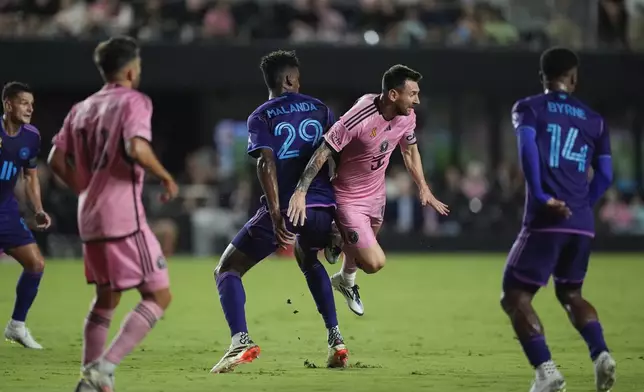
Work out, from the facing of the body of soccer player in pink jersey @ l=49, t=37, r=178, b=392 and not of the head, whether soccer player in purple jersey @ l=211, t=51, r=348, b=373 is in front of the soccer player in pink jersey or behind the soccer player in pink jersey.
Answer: in front

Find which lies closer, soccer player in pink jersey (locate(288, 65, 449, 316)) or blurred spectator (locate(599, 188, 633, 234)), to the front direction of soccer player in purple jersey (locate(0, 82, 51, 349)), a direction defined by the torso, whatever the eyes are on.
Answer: the soccer player in pink jersey

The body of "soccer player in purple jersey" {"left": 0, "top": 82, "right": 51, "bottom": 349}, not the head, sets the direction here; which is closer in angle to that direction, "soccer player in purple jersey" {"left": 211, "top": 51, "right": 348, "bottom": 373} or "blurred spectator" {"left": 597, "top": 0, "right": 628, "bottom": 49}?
the soccer player in purple jersey

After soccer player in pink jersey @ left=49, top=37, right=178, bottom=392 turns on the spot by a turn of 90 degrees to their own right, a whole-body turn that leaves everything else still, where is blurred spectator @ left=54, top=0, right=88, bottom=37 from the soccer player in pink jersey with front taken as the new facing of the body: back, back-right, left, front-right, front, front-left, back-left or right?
back-left

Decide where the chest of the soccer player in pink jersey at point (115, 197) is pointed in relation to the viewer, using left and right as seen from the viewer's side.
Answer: facing away from the viewer and to the right of the viewer

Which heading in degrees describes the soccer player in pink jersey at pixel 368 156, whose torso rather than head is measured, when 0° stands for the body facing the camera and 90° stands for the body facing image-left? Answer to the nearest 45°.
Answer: approximately 315°

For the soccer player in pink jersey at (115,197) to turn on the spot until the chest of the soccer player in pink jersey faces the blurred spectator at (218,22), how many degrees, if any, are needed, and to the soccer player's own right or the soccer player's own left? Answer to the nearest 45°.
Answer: approximately 45° to the soccer player's own left

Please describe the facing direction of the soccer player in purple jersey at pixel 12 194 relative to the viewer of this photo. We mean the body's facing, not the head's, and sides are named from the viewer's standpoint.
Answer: facing the viewer and to the right of the viewer

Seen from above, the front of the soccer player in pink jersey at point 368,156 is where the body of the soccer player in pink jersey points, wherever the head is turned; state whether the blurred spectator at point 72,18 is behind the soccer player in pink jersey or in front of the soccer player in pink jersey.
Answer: behind

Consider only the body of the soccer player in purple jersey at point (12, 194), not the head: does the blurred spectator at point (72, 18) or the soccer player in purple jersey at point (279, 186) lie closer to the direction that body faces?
the soccer player in purple jersey

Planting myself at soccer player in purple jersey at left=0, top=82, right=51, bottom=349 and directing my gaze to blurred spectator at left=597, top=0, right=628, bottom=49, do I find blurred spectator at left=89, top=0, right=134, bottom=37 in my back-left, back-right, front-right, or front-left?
front-left

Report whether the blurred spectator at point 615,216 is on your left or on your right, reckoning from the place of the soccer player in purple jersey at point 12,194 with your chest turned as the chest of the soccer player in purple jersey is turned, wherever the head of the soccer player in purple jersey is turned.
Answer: on your left

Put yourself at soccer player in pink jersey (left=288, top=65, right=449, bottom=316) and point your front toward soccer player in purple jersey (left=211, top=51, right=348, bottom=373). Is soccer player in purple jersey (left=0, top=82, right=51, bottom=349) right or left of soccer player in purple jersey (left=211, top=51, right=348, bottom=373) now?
right

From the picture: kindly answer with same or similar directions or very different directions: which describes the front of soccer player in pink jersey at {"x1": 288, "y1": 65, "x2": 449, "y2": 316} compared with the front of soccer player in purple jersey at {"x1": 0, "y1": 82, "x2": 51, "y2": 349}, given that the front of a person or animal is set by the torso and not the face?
same or similar directions

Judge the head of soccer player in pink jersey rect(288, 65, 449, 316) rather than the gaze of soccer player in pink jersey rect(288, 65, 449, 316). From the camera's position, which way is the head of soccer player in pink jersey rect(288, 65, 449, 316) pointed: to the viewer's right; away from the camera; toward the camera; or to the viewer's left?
to the viewer's right
